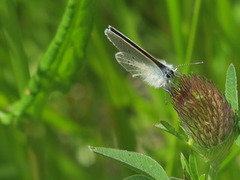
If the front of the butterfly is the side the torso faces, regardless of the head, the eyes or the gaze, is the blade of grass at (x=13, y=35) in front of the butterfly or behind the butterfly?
behind

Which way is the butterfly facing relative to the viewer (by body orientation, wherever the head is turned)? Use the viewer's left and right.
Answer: facing to the right of the viewer
